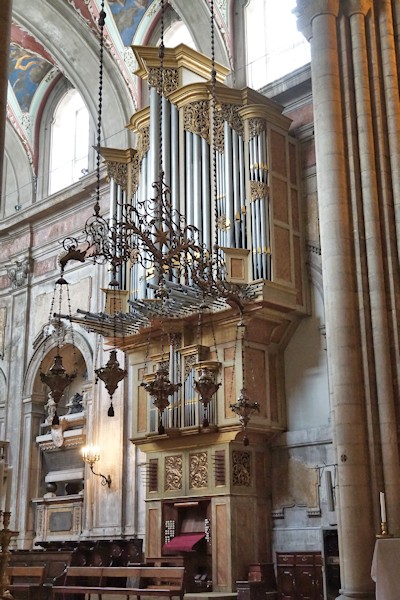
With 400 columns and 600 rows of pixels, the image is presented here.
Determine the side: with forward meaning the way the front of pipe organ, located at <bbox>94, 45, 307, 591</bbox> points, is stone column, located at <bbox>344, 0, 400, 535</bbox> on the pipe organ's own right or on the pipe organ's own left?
on the pipe organ's own left

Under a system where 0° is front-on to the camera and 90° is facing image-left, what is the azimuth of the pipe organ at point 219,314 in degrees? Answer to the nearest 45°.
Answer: approximately 45°

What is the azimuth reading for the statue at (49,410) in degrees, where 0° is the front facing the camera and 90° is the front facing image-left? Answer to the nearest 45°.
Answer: approximately 45°

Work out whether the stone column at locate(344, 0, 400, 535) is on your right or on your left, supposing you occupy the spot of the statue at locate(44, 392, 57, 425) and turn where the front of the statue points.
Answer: on your left

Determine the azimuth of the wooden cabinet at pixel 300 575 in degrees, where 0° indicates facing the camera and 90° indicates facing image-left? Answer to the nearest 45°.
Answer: approximately 0°
